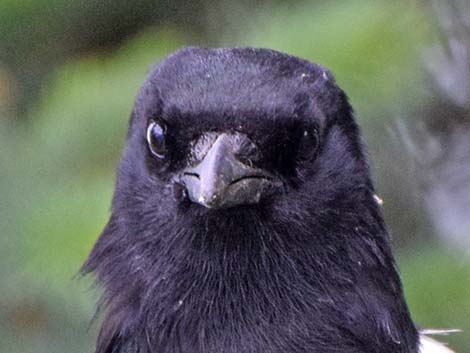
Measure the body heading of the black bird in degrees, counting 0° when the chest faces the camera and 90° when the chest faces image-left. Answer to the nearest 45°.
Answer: approximately 0°
